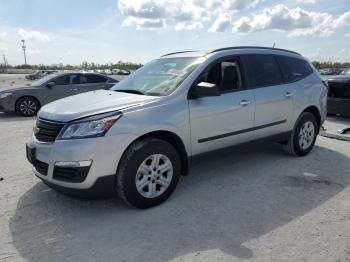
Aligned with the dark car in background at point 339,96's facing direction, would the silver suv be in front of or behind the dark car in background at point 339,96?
in front

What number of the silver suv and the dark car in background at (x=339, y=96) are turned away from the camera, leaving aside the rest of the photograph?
0

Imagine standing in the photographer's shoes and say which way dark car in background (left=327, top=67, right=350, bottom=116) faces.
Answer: facing the viewer and to the left of the viewer

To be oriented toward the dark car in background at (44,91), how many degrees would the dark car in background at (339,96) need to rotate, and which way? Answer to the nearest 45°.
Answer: approximately 45° to its right

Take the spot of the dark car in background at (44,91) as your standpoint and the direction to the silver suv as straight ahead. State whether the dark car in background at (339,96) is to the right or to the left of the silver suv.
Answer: left

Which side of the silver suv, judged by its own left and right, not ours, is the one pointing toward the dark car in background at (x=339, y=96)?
back
